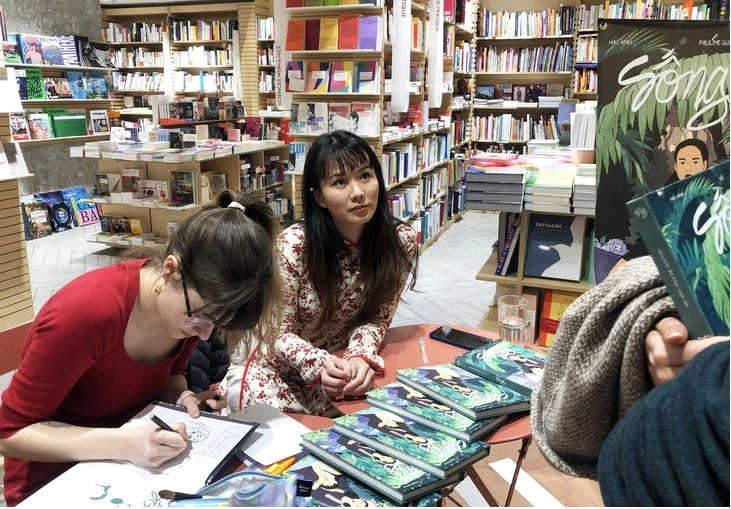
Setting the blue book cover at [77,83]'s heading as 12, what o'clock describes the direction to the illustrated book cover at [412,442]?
The illustrated book cover is roughly at 12 o'clock from the blue book cover.

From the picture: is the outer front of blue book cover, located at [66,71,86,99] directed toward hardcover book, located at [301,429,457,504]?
yes

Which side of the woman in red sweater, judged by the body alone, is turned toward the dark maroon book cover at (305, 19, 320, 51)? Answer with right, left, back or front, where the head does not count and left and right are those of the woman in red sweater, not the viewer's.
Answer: left

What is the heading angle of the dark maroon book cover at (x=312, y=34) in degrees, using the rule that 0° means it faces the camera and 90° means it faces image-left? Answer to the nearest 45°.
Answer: approximately 0°

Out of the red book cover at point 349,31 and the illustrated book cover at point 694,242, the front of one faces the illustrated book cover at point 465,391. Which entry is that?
the red book cover

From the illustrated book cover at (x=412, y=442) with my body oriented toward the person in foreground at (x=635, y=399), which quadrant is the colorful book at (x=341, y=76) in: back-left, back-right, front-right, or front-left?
back-left

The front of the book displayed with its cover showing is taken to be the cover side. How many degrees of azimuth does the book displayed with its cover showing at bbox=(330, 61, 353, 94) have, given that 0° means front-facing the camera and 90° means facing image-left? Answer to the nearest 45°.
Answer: approximately 0°
